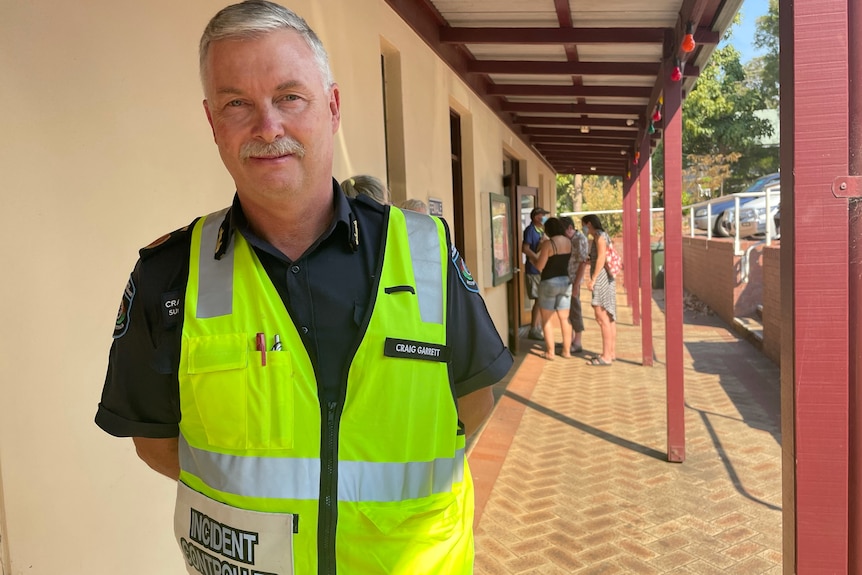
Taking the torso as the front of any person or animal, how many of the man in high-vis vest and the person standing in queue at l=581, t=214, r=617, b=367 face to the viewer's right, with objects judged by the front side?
0

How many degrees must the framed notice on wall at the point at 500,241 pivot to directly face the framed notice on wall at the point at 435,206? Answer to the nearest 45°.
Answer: approximately 90° to its right

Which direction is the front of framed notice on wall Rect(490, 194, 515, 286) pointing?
to the viewer's right

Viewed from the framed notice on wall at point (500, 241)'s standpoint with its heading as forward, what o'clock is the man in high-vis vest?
The man in high-vis vest is roughly at 3 o'clock from the framed notice on wall.

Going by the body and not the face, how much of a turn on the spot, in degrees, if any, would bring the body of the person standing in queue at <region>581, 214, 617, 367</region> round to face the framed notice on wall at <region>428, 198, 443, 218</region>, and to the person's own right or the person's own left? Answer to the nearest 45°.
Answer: approximately 45° to the person's own left

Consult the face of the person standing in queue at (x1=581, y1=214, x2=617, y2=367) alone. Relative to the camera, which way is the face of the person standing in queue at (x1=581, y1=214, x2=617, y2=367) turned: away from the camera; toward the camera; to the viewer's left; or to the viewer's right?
to the viewer's left

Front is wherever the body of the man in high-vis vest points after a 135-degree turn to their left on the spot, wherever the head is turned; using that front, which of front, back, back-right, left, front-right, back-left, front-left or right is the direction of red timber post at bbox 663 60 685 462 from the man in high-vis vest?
front

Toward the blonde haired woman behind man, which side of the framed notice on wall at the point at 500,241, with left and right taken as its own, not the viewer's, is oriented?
right

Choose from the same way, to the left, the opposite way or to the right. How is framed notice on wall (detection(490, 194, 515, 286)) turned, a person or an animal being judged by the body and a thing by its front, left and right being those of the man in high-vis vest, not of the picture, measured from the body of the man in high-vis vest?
to the left

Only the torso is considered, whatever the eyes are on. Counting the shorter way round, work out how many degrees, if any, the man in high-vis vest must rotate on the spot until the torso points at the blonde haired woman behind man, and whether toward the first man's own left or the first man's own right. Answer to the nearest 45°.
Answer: approximately 180°

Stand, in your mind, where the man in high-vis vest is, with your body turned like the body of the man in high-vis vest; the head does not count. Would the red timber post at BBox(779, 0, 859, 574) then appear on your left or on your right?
on your left

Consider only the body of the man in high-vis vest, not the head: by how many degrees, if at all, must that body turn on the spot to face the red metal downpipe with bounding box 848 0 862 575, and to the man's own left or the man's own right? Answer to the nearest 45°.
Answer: approximately 90° to the man's own left

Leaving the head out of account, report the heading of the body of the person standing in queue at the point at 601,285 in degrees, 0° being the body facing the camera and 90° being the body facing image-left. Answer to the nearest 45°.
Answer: approximately 90°

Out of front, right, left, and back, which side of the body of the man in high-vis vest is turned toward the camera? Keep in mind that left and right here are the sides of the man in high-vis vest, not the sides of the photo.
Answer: front

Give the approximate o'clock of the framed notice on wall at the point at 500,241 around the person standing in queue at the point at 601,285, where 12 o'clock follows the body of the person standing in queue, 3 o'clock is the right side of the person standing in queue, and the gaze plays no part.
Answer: The framed notice on wall is roughly at 12 o'clock from the person standing in queue.
